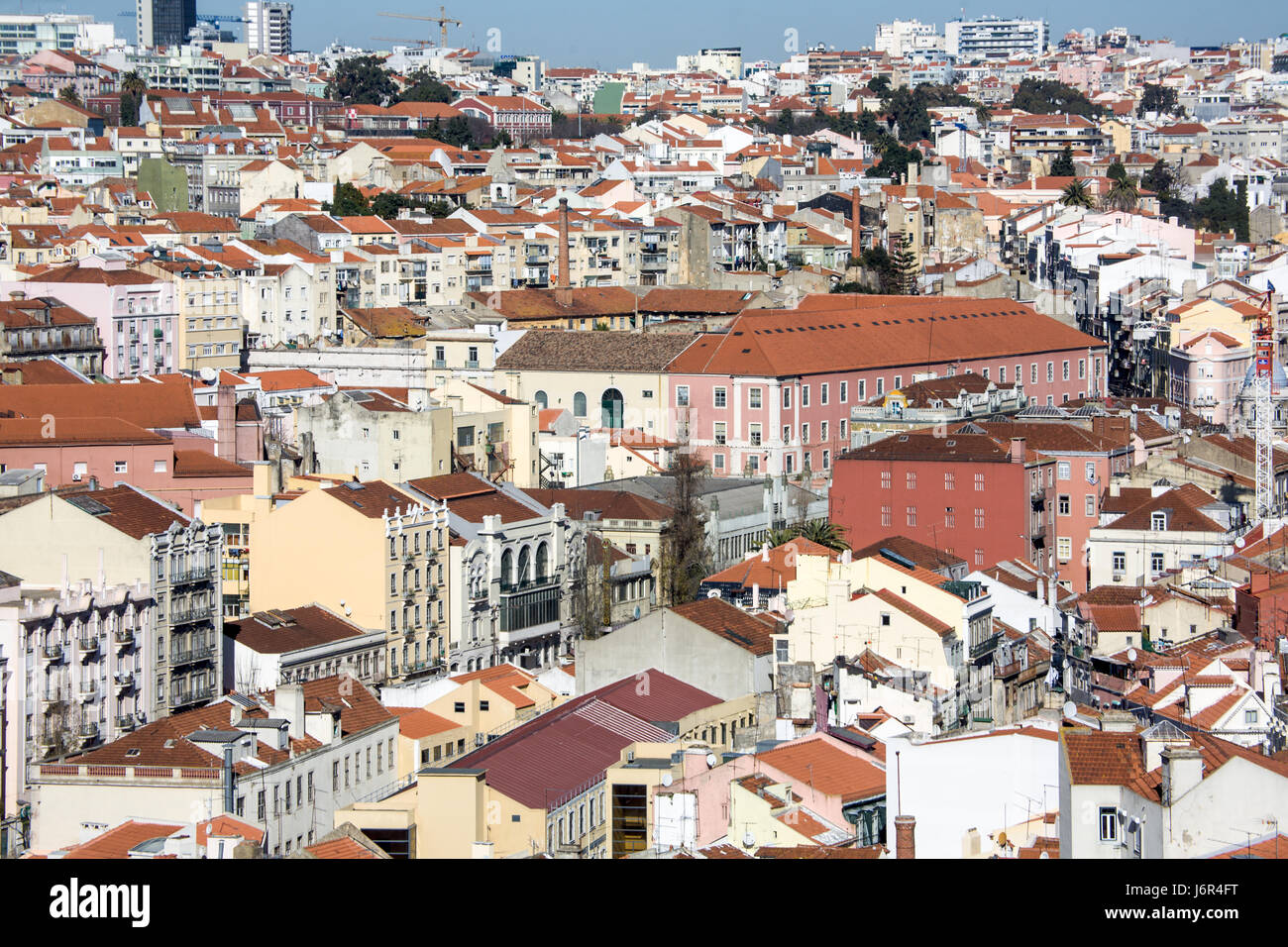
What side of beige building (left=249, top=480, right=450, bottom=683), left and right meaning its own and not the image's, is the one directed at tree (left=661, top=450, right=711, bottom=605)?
left

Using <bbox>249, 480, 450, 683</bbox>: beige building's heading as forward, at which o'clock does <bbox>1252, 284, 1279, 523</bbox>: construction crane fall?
The construction crane is roughly at 10 o'clock from the beige building.

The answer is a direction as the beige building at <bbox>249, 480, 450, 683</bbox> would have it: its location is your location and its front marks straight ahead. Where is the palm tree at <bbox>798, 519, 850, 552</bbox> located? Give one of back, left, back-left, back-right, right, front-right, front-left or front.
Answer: left

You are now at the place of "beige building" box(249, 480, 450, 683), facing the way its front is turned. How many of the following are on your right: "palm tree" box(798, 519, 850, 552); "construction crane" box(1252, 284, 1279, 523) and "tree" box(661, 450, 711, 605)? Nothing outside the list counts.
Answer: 0

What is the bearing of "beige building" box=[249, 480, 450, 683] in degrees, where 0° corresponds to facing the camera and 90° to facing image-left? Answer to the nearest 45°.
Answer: approximately 315°
